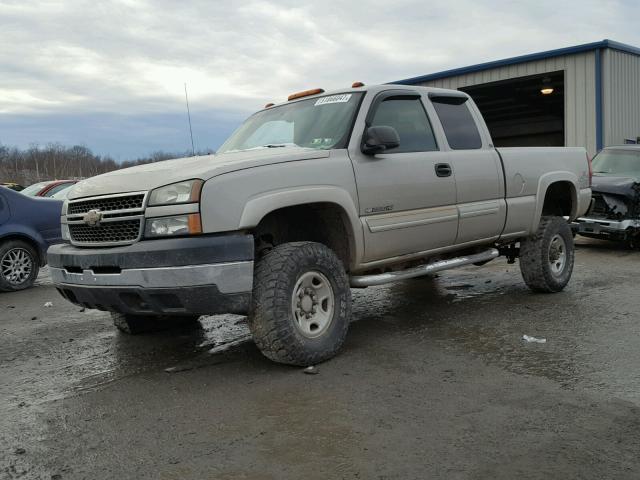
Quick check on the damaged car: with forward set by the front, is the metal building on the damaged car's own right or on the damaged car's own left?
on the damaged car's own right

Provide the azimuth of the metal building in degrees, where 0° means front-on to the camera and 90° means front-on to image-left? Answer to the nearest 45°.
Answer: approximately 45°

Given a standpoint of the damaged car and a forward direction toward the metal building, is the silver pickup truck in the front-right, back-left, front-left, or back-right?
back-left

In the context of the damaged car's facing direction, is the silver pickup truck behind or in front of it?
in front

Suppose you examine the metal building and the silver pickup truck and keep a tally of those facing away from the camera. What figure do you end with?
0

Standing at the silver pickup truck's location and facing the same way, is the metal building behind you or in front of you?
behind

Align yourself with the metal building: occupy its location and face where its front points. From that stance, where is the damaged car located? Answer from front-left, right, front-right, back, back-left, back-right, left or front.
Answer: front-left

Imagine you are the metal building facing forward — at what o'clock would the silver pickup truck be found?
The silver pickup truck is roughly at 11 o'clock from the metal building.
